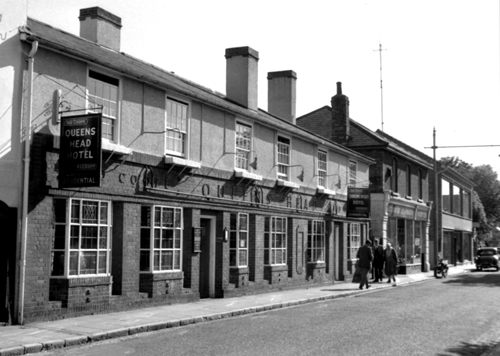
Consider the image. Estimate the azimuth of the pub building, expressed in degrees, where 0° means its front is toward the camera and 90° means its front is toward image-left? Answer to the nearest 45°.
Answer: approximately 315°

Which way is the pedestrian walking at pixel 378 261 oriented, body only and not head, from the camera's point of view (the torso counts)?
toward the camera

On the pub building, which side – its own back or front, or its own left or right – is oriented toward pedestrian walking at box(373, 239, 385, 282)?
left

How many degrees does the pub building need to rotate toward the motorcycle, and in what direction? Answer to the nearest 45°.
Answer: approximately 90° to its left

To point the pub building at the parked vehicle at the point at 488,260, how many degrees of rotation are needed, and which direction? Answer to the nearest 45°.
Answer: approximately 90° to its left
